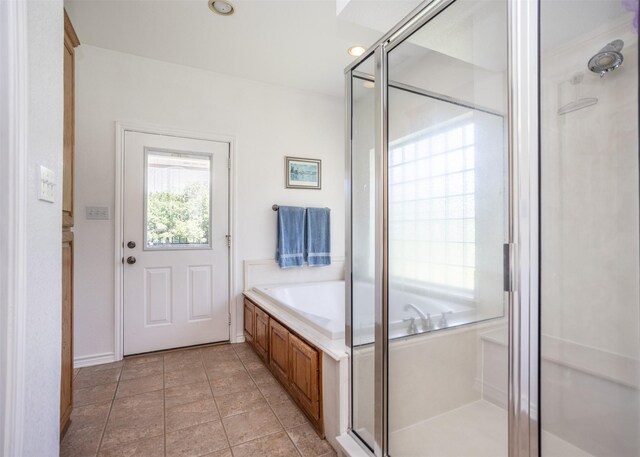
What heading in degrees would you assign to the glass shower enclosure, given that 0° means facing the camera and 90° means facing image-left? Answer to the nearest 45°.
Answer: approximately 45°

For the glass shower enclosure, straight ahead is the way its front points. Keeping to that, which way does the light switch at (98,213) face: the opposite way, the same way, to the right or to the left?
to the left

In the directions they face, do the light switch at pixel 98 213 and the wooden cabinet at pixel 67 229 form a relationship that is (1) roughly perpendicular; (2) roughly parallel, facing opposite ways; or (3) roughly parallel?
roughly perpendicular

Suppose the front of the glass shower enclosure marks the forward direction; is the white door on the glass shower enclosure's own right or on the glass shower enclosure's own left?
on the glass shower enclosure's own right

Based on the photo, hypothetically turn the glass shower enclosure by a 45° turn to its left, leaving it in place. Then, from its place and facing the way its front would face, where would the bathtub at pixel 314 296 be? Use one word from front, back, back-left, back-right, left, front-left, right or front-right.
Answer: back-right

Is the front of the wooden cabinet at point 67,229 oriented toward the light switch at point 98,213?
no

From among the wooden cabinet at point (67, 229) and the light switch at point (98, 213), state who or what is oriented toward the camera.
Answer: the light switch

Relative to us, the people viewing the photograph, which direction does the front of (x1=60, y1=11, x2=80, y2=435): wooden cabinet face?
facing to the right of the viewer

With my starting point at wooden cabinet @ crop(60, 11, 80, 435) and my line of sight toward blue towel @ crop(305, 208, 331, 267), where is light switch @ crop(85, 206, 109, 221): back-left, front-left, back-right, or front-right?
front-left

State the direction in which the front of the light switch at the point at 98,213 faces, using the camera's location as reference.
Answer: facing the viewer

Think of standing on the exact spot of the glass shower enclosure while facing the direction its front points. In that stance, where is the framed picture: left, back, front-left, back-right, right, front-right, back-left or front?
right

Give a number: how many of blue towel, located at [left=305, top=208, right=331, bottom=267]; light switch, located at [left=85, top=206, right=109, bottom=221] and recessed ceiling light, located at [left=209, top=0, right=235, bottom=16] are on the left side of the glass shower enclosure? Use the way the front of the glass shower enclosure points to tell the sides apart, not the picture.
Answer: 0
